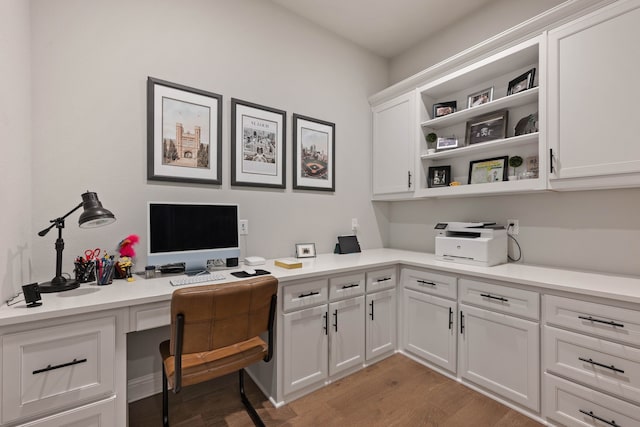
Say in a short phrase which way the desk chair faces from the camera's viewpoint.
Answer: facing away from the viewer and to the left of the viewer

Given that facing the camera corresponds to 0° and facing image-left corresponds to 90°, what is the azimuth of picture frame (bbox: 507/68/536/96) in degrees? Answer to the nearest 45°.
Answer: approximately 45°

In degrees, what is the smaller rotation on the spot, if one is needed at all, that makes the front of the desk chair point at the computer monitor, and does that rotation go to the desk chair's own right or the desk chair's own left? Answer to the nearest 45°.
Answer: approximately 45° to the desk chair's own right

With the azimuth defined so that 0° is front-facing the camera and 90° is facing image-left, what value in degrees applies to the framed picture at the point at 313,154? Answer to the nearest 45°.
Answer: approximately 315°

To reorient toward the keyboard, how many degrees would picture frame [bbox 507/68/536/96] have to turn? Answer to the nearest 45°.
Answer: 0° — it already faces it

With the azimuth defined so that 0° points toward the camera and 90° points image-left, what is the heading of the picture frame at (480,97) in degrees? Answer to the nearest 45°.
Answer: approximately 45°

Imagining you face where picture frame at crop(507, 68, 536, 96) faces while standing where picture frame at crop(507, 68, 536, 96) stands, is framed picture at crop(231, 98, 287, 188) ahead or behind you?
ahead

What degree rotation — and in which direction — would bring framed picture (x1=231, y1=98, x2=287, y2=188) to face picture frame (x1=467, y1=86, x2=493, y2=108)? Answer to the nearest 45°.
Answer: approximately 45° to its left

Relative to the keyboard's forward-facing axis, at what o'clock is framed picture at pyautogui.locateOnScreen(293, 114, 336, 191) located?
The framed picture is roughly at 8 o'clock from the keyboard.

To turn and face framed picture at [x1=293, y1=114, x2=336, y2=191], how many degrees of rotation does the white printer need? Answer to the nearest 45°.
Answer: approximately 45° to its right
